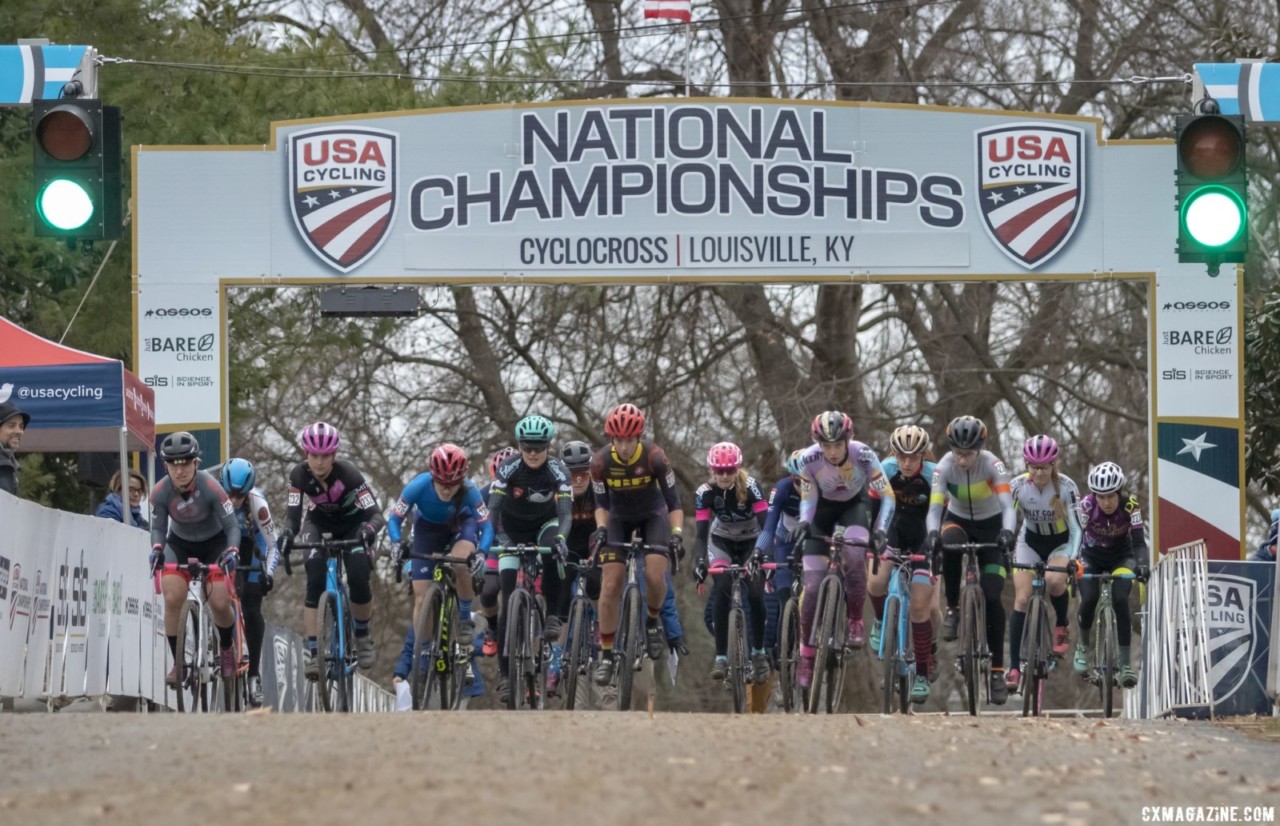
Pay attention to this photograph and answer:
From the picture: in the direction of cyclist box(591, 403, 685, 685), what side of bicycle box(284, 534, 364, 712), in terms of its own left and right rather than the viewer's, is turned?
left

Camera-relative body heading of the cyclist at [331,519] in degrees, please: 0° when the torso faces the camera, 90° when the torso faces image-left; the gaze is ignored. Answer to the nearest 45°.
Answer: approximately 0°

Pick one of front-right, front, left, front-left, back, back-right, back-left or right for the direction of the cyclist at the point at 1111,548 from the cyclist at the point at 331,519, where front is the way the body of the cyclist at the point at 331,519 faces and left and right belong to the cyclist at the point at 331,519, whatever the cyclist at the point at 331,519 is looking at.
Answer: left

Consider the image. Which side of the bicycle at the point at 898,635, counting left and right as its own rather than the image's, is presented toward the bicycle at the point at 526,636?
right

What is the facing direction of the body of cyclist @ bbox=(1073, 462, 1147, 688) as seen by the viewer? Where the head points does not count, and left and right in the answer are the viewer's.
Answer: facing the viewer

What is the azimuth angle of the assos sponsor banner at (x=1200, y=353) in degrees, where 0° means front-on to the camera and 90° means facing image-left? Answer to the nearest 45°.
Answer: approximately 0°

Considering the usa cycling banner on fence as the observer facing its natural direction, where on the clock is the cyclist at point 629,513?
The cyclist is roughly at 2 o'clock from the usa cycling banner on fence.

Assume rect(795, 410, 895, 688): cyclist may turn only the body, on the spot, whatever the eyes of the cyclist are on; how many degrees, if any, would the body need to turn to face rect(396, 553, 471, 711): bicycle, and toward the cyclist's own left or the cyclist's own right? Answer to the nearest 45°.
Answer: approximately 90° to the cyclist's own right

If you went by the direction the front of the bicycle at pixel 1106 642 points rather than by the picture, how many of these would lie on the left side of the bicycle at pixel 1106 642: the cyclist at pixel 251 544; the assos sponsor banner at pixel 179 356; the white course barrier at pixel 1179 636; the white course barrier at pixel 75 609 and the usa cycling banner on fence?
2

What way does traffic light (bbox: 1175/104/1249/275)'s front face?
toward the camera

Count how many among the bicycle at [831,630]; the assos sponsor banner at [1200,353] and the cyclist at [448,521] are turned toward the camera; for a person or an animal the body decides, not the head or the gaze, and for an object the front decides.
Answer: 3

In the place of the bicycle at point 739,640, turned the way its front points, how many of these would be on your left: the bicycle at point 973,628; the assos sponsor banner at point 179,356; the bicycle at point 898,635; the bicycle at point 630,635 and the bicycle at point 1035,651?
3
